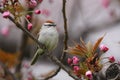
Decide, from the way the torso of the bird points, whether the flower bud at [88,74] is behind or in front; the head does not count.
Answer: in front

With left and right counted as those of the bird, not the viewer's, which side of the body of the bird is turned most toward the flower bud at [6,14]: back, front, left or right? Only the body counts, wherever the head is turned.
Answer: right

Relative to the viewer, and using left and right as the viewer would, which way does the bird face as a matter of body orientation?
facing the viewer and to the right of the viewer
